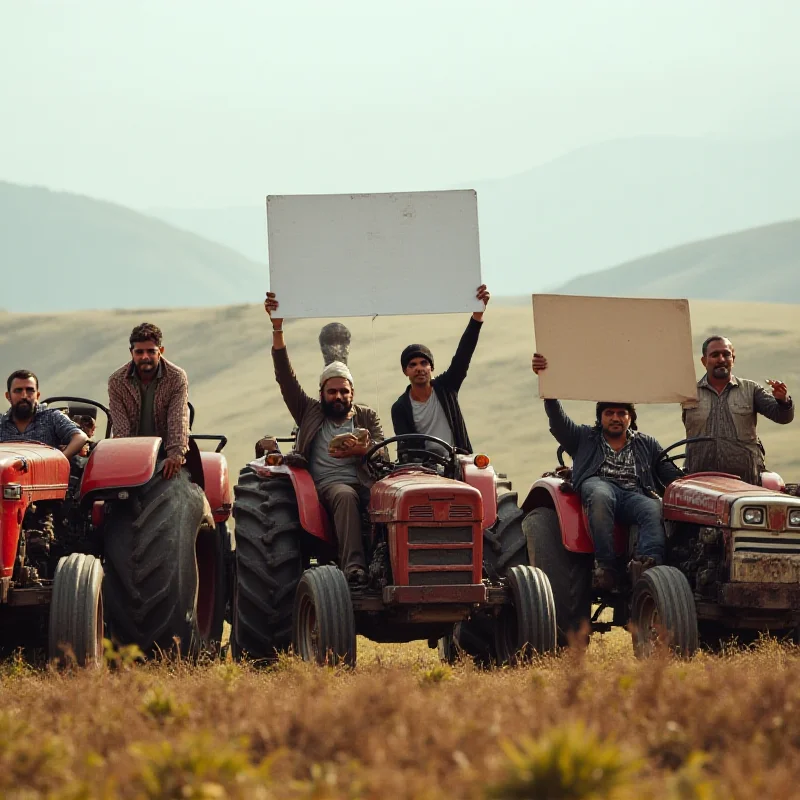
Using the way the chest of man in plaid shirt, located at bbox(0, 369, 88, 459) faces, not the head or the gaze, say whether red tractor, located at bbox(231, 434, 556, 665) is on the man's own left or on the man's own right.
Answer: on the man's own left

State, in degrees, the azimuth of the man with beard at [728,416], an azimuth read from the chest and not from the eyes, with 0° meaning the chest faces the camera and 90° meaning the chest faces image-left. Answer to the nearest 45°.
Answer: approximately 0°

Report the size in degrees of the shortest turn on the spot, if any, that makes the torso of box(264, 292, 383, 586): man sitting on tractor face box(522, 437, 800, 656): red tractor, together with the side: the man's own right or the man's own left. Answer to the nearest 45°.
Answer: approximately 90° to the man's own left

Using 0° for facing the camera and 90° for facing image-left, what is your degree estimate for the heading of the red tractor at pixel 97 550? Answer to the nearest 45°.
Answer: approximately 45°

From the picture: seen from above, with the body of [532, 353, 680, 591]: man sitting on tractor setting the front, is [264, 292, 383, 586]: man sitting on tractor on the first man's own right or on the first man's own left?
on the first man's own right

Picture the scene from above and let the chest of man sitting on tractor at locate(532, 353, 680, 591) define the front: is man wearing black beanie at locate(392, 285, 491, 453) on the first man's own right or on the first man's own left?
on the first man's own right

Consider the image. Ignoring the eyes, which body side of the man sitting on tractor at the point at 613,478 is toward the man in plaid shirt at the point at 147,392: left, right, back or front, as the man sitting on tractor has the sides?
right

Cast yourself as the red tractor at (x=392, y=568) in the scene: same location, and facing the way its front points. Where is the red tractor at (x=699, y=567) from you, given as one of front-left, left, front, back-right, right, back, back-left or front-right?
left

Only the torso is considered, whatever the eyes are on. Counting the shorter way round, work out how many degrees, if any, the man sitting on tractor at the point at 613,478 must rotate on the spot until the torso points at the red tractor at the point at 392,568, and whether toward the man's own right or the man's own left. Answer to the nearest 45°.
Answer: approximately 45° to the man's own right
